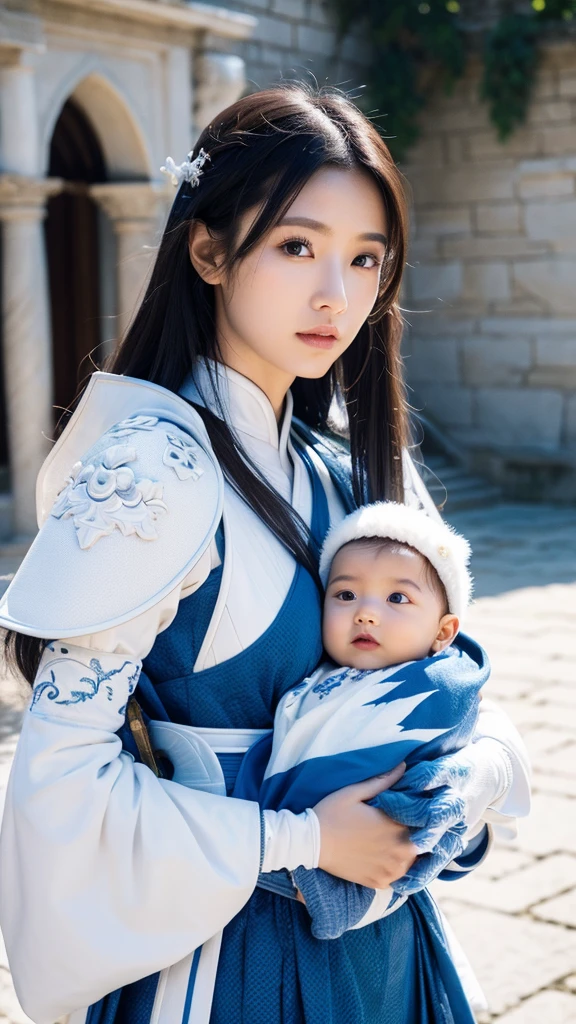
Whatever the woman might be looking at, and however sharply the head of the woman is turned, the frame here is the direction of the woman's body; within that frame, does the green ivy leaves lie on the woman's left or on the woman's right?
on the woman's left

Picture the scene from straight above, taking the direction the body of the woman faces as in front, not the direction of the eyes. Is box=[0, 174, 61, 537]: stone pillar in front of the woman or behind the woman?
behind

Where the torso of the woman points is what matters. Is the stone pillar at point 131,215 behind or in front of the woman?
behind

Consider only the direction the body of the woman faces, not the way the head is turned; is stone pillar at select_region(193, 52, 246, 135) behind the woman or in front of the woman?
behind

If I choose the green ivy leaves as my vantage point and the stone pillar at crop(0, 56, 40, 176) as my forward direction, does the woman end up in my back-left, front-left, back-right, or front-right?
front-left

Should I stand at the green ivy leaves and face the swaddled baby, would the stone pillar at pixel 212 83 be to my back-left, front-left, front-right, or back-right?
front-right

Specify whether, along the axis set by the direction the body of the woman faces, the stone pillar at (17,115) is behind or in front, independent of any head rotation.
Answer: behind

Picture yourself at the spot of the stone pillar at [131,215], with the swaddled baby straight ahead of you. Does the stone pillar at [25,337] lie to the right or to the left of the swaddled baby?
right

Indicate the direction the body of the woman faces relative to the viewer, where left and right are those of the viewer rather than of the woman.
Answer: facing the viewer and to the right of the viewer
